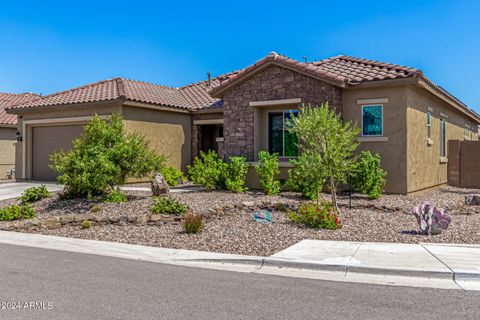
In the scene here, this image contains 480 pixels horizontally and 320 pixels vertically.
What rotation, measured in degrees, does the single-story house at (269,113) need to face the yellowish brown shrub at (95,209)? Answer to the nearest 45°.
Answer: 0° — it already faces it

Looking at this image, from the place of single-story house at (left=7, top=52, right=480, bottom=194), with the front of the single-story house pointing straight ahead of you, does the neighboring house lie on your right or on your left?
on your right

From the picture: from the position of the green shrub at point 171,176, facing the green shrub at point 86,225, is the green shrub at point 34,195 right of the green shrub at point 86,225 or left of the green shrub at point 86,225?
right

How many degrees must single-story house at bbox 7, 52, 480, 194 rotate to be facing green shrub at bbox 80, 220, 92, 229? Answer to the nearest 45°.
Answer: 0° — it already faces it

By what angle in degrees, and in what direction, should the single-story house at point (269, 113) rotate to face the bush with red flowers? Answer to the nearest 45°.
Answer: approximately 45° to its left

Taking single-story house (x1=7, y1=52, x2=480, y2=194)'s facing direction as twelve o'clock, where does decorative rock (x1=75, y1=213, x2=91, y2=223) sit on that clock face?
The decorative rock is roughly at 12 o'clock from the single-story house.

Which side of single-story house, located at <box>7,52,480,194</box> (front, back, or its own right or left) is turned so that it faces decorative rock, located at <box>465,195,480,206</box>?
left

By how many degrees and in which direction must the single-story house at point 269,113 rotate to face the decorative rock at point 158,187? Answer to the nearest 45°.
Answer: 0° — it already faces it

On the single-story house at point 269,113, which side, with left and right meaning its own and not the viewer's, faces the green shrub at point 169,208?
front

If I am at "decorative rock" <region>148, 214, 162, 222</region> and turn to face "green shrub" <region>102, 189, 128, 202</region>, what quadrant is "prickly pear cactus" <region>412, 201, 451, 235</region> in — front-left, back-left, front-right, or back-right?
back-right

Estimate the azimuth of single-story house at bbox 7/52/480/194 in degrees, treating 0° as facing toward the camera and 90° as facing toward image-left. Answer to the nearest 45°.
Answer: approximately 45°

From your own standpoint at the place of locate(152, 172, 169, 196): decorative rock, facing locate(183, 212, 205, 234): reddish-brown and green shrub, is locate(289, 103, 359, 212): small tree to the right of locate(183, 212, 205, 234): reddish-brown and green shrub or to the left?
left

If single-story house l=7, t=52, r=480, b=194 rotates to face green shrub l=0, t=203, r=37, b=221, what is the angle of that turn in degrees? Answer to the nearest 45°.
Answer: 0° — it already faces it

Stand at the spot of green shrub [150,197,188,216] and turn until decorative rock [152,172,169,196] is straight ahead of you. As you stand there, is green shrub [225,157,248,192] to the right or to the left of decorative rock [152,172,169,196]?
right
